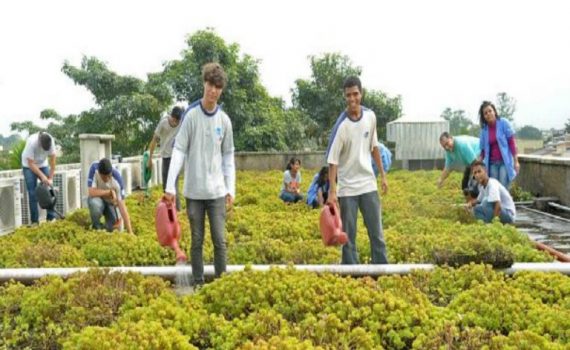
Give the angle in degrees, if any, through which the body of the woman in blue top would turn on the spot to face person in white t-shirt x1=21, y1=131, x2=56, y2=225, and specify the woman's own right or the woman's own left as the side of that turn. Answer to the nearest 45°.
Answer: approximately 45° to the woman's own right

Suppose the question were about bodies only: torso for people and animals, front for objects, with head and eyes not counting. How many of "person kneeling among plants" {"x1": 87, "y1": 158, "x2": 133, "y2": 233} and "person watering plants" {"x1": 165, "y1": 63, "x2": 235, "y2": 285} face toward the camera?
2

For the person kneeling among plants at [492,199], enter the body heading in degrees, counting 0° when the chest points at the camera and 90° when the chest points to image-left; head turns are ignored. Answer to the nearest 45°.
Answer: approximately 45°

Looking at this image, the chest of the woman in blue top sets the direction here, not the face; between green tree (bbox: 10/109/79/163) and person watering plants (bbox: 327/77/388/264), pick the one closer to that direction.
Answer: the person watering plants

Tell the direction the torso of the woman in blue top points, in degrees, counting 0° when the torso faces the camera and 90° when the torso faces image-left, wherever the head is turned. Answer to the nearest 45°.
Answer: approximately 45°

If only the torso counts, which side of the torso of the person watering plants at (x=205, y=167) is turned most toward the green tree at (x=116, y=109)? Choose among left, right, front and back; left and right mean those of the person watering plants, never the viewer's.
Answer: back

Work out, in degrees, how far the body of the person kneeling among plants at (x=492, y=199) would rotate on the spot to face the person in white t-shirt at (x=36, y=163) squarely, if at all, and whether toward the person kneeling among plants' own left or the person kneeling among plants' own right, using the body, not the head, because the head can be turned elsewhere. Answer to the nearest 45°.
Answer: approximately 45° to the person kneeling among plants' own right

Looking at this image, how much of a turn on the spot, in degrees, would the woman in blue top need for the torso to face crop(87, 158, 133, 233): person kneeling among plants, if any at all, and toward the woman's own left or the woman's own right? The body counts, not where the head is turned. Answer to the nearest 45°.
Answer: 0° — they already face them

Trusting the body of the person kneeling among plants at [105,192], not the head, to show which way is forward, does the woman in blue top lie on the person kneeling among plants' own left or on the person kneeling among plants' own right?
on the person kneeling among plants' own left

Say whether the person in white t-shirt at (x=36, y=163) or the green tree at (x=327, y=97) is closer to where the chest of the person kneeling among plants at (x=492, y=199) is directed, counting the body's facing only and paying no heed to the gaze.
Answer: the person in white t-shirt

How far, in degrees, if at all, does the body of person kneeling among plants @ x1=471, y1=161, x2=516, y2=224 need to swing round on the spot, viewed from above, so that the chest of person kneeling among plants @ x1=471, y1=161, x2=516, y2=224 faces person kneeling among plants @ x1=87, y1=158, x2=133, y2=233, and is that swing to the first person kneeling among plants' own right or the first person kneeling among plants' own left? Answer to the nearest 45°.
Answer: approximately 45° to the first person kneeling among plants' own right

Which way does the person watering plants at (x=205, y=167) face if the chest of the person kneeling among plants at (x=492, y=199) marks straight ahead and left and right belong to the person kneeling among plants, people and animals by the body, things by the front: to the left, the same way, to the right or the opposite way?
to the left

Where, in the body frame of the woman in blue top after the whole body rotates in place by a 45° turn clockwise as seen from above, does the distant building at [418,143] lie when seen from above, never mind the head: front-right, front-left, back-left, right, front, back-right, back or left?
right
